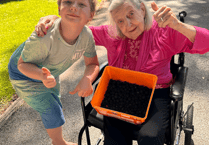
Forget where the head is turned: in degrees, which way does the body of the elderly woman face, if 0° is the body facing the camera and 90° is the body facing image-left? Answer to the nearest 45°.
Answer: approximately 0°
